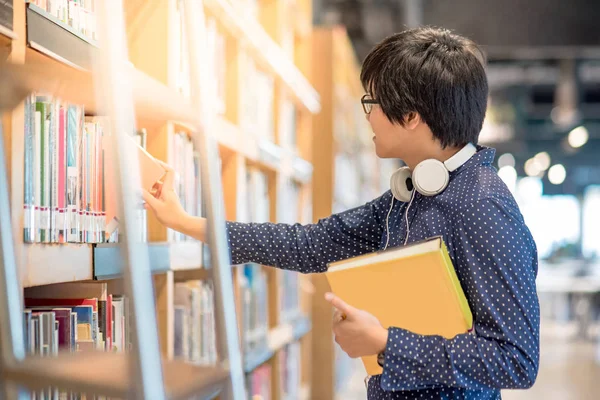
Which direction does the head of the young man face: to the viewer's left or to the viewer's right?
to the viewer's left

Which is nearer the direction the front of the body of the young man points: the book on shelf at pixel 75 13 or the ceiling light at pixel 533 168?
the book on shelf

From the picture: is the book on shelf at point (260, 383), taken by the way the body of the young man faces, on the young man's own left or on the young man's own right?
on the young man's own right

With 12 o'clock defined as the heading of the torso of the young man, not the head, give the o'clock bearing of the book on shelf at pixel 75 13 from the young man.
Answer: The book on shelf is roughly at 12 o'clock from the young man.

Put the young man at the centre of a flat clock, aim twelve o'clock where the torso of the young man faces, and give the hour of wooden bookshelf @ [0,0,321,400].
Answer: The wooden bookshelf is roughly at 1 o'clock from the young man.

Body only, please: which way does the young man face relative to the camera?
to the viewer's left

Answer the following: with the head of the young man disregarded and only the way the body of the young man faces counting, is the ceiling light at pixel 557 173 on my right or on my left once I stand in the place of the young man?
on my right
